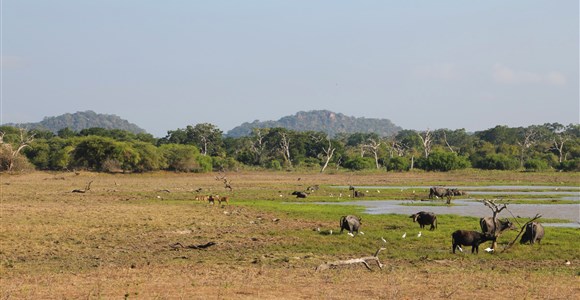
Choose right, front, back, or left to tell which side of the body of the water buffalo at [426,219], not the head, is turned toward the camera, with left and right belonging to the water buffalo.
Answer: left

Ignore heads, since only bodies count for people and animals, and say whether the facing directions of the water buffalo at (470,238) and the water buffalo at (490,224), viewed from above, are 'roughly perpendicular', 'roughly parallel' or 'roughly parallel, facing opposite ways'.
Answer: roughly parallel

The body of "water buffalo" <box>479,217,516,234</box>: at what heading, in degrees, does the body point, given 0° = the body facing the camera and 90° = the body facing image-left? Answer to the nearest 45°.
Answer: approximately 270°
